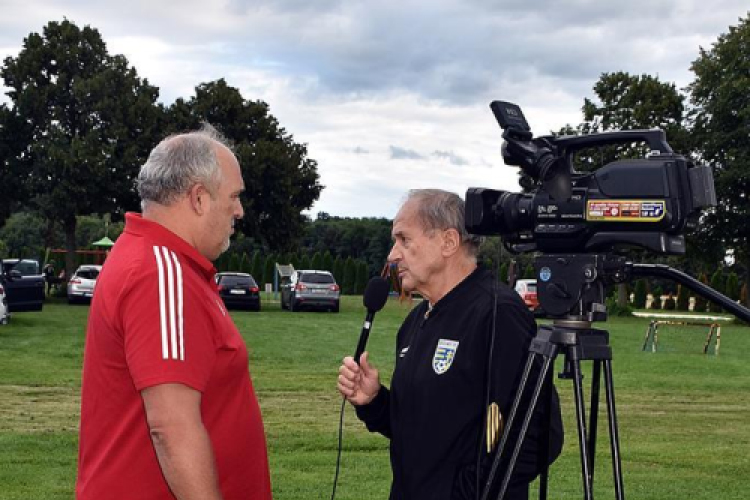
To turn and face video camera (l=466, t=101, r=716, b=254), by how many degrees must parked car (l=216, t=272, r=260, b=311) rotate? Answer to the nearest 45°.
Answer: approximately 180°

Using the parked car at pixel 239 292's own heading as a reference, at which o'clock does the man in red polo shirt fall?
The man in red polo shirt is roughly at 6 o'clock from the parked car.

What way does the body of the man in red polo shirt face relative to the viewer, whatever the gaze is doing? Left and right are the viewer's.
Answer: facing to the right of the viewer

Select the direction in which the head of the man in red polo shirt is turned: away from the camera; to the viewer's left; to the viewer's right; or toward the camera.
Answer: to the viewer's right

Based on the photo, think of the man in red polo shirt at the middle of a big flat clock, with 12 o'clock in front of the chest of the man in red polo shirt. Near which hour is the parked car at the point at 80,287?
The parked car is roughly at 9 o'clock from the man in red polo shirt.

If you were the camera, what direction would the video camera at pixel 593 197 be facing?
facing to the left of the viewer

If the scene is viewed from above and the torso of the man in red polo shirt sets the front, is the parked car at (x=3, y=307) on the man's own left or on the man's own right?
on the man's own left

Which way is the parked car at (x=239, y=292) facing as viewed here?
away from the camera

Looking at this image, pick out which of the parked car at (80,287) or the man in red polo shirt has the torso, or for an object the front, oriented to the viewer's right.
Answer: the man in red polo shirt

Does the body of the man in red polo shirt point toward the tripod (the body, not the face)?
yes

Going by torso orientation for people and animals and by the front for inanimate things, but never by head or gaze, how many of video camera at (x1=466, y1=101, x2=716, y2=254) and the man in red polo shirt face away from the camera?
0

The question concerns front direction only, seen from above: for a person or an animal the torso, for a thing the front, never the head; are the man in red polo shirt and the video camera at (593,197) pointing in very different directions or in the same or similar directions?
very different directions
